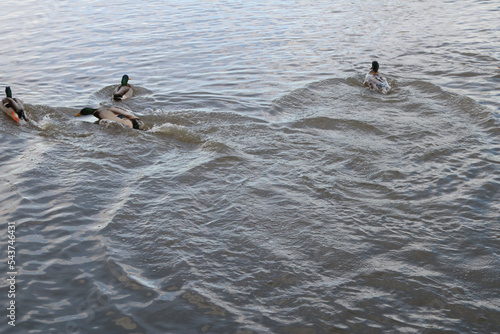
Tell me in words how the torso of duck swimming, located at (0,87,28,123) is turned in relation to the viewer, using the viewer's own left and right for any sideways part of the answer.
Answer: facing away from the viewer and to the left of the viewer

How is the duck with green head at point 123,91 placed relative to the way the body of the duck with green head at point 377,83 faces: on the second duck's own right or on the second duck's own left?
on the second duck's own left

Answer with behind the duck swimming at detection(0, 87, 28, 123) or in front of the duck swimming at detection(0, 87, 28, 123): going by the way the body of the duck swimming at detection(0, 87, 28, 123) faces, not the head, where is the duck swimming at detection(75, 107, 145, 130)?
behind

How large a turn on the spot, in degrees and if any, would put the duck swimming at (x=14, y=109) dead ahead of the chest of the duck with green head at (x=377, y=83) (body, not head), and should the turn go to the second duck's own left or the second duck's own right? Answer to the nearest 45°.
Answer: approximately 90° to the second duck's own left

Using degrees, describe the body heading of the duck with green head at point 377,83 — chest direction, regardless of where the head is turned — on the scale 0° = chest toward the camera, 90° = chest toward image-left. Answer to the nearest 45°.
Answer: approximately 135°

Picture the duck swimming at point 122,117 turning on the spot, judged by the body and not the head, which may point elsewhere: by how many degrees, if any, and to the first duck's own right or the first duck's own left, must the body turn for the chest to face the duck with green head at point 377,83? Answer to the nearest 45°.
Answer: approximately 180°

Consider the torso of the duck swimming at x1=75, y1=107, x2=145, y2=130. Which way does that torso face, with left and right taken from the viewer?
facing to the left of the viewer

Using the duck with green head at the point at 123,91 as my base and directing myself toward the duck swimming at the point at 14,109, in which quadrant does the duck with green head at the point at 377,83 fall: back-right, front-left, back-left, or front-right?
back-left
